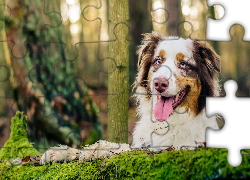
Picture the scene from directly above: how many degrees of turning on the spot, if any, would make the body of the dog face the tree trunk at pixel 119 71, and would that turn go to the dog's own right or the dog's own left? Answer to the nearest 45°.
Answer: approximately 90° to the dog's own right

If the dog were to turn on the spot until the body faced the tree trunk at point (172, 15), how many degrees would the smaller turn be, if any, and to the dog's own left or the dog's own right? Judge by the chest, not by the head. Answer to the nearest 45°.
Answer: approximately 135° to the dog's own right

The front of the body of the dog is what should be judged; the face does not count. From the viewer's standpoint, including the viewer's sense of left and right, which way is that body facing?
facing the viewer and to the left of the viewer
